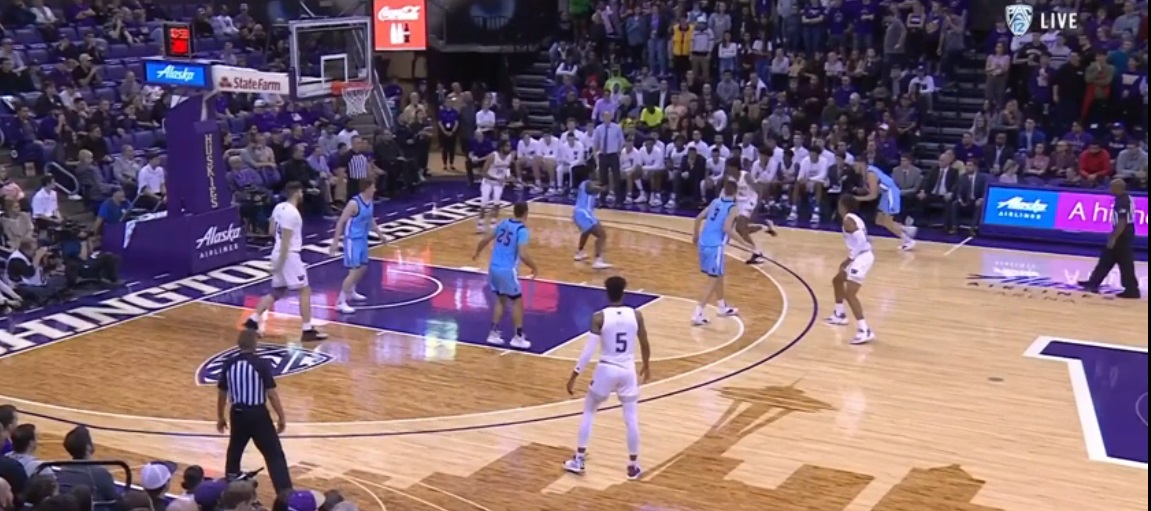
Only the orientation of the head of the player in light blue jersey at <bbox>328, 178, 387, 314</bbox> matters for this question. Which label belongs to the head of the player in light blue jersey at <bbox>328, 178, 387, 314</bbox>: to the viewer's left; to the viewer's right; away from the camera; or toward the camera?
to the viewer's right

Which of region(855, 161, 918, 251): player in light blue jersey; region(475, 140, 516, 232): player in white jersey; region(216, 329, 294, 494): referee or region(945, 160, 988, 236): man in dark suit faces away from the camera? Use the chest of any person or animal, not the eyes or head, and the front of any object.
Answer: the referee

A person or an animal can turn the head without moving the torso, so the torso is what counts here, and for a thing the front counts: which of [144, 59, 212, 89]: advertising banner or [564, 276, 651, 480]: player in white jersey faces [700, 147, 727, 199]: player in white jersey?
[564, 276, 651, 480]: player in white jersey

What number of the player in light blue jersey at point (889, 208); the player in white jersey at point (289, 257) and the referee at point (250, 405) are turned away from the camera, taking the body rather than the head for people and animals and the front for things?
1

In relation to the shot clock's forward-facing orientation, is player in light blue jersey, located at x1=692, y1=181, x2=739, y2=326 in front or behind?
in front

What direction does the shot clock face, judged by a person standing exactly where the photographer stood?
facing the viewer and to the right of the viewer

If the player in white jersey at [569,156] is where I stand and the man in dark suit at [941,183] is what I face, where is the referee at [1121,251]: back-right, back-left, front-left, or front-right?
front-right

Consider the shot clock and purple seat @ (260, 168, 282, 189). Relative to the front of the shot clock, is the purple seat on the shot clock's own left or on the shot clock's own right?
on the shot clock's own left

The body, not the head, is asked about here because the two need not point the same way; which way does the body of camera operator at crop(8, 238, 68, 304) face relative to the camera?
to the viewer's right

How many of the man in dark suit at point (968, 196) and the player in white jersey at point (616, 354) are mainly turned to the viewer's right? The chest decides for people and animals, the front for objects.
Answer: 0

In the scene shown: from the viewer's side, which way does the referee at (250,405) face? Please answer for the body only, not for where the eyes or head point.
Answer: away from the camera

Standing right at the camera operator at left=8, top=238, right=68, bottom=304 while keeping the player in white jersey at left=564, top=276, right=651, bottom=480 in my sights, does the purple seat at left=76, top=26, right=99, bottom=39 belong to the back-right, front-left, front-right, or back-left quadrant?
back-left

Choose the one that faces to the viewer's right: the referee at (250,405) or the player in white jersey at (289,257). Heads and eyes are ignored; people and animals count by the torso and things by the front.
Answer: the player in white jersey

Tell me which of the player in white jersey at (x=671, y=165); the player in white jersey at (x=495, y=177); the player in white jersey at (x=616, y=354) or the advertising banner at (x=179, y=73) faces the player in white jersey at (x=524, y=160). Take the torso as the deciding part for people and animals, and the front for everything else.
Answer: the player in white jersey at (x=616, y=354)

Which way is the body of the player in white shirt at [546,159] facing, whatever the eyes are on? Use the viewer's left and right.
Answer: facing the viewer

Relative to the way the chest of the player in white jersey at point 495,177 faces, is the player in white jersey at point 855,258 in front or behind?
in front

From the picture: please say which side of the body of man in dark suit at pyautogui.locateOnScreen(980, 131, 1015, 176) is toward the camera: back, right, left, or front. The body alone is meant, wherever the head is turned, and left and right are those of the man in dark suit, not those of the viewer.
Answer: front
